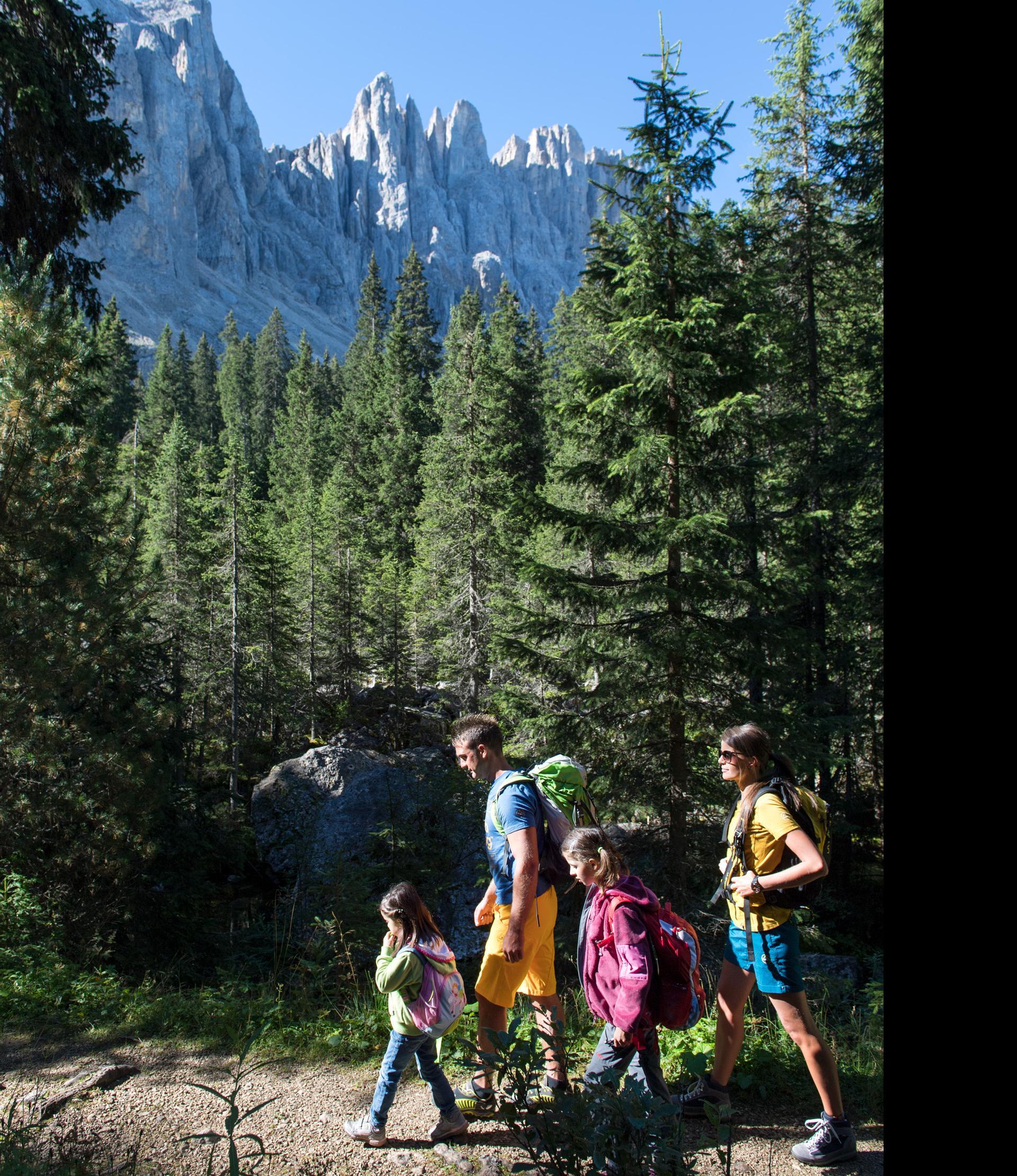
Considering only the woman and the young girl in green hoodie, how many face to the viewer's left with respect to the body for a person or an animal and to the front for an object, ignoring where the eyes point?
2

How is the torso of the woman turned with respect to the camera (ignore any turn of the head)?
to the viewer's left

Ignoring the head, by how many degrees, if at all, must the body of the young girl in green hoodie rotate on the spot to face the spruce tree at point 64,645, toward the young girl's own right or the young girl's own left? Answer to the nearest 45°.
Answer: approximately 45° to the young girl's own right

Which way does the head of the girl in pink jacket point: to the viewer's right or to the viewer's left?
to the viewer's left

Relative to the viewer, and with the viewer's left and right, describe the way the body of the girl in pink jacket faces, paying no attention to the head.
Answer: facing to the left of the viewer

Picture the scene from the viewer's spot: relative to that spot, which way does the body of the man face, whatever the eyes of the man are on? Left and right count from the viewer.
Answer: facing to the left of the viewer

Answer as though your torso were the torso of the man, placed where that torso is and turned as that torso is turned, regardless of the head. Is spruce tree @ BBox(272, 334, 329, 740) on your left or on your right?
on your right

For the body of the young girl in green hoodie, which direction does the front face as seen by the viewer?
to the viewer's left

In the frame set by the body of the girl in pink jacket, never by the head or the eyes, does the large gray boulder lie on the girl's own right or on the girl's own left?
on the girl's own right

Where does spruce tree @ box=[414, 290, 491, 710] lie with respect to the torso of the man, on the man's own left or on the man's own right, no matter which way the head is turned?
on the man's own right
